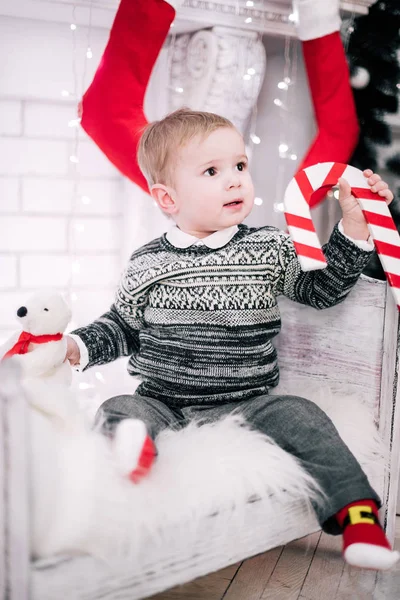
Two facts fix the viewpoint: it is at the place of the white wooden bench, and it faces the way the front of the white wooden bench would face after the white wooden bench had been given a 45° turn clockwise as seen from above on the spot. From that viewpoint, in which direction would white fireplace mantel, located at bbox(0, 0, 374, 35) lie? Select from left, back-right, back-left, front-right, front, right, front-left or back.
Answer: back

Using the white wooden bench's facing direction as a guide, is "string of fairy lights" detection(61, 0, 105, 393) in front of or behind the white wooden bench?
behind

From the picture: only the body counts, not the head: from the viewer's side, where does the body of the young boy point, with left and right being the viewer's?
facing the viewer

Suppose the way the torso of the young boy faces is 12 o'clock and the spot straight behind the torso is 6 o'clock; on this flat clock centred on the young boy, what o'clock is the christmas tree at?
The christmas tree is roughly at 7 o'clock from the young boy.

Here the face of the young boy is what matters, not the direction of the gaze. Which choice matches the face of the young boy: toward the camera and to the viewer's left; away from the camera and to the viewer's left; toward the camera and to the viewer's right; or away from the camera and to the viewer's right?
toward the camera and to the viewer's right

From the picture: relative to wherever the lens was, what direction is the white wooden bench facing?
facing the viewer and to the right of the viewer

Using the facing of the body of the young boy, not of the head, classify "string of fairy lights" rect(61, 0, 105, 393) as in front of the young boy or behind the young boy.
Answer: behind

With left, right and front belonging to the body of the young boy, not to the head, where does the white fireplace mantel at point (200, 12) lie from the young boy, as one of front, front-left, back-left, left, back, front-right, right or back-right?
back
